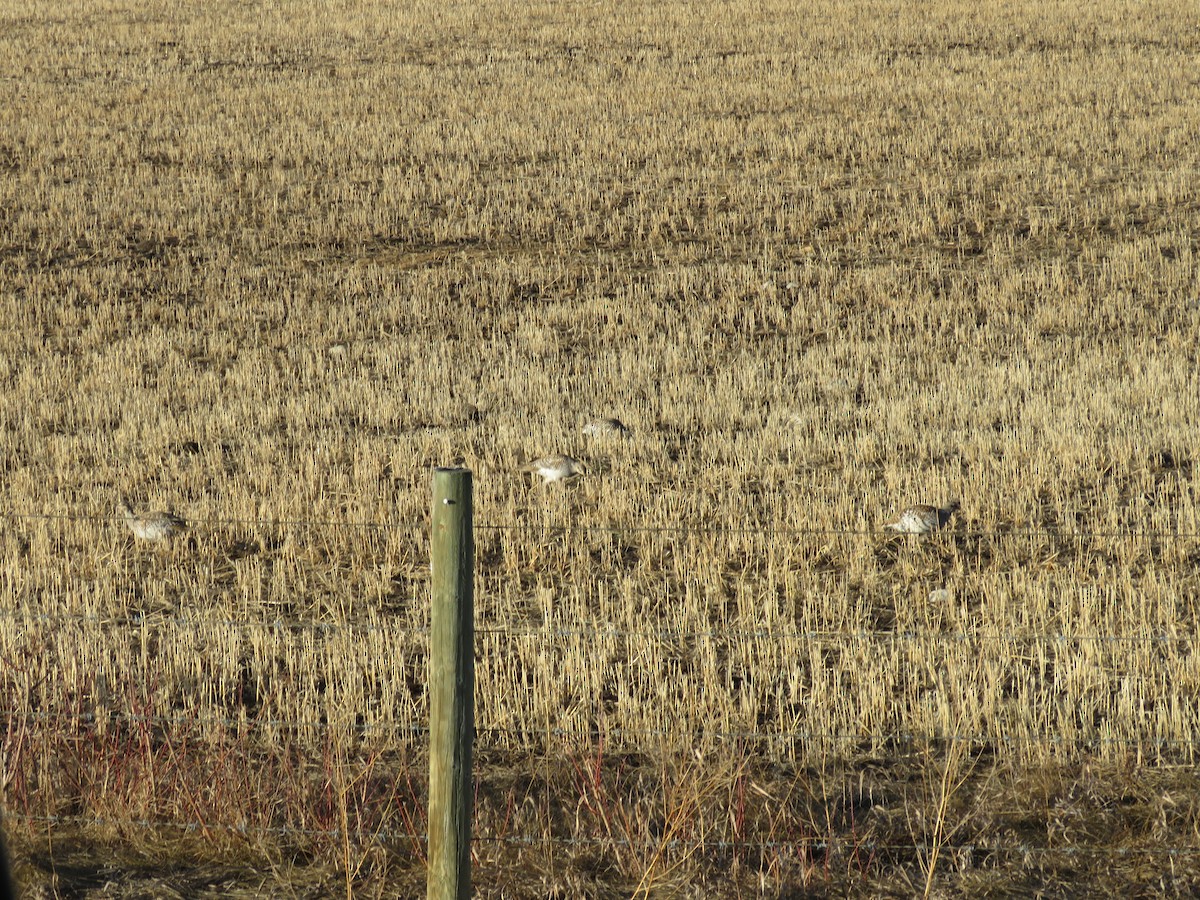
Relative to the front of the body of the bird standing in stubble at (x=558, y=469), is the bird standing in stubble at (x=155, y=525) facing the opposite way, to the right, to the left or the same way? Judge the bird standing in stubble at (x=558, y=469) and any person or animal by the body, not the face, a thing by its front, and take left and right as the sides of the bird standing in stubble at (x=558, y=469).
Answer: the opposite way

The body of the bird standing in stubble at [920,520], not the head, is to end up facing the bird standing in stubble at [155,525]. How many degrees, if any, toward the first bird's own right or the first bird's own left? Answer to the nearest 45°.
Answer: approximately 180°
